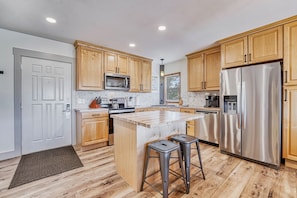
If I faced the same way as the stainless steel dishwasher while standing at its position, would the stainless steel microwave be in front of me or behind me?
in front

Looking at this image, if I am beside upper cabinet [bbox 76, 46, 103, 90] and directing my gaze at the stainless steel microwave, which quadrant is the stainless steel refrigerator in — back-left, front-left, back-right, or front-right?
front-right

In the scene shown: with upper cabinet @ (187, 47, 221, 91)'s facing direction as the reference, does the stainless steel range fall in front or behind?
in front

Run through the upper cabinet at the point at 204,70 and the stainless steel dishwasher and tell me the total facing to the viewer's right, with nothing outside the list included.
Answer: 0

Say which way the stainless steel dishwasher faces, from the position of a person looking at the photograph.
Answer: facing the viewer and to the left of the viewer

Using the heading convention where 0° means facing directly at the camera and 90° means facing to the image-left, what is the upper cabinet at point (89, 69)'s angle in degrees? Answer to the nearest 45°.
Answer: approximately 315°

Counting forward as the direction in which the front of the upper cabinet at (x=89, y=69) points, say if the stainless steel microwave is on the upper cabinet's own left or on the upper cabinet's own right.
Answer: on the upper cabinet's own left

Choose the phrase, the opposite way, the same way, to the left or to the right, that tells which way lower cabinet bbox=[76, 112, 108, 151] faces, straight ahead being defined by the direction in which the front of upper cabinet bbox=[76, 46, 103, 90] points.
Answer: the same way

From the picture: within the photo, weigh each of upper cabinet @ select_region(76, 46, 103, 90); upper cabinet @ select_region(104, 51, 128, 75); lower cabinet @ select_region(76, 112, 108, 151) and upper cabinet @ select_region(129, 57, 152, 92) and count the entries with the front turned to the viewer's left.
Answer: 0

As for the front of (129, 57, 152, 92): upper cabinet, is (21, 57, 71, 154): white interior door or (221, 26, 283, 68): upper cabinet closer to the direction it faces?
the upper cabinet

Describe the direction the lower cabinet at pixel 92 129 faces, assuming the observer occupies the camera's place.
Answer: facing the viewer and to the right of the viewer

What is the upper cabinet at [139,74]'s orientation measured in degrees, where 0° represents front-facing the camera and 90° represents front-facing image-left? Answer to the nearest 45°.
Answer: approximately 315°
